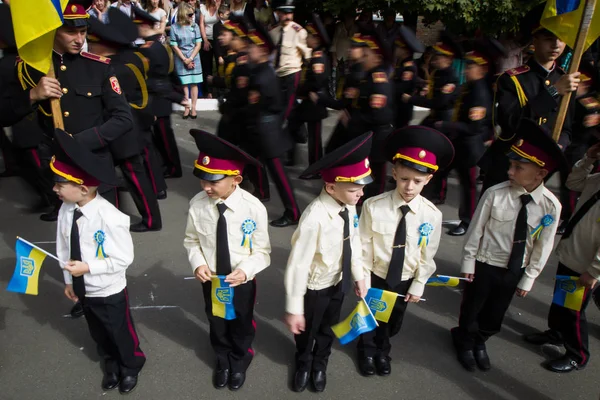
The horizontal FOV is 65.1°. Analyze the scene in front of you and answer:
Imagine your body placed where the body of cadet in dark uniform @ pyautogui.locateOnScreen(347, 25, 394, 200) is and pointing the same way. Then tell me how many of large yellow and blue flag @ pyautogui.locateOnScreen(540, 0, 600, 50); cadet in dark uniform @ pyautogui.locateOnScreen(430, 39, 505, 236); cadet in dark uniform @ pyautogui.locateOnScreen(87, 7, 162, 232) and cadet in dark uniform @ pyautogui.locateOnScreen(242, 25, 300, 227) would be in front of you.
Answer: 2

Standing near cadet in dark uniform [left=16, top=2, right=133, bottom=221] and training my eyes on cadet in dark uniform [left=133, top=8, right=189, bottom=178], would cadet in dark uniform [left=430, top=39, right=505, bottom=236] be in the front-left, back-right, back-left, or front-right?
front-right

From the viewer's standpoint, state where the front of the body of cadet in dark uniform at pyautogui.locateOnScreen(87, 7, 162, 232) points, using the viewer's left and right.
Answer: facing to the left of the viewer

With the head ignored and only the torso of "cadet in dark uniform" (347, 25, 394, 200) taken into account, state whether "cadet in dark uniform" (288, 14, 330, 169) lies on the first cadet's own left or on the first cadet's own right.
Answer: on the first cadet's own right

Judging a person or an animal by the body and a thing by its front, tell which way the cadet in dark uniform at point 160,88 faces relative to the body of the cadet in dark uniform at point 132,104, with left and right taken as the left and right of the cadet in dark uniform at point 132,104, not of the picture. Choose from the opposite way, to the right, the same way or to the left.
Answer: the same way

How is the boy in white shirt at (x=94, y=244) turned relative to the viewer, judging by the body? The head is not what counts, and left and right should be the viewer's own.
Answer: facing the viewer and to the left of the viewer

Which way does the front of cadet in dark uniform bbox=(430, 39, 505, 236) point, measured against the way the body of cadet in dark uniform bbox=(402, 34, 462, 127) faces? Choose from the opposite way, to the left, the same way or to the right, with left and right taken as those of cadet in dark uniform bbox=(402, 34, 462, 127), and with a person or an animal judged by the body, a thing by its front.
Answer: the same way

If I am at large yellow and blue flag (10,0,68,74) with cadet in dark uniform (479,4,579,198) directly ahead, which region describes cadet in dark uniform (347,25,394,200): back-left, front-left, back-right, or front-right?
front-left

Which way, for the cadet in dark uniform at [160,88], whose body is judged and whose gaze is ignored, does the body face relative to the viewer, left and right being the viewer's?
facing to the left of the viewer
